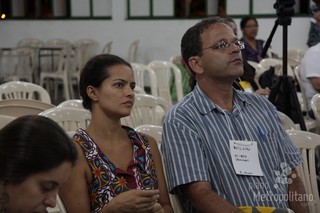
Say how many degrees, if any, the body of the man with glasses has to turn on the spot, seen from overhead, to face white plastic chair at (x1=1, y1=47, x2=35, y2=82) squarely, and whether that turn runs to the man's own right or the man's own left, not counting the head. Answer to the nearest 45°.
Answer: approximately 180°

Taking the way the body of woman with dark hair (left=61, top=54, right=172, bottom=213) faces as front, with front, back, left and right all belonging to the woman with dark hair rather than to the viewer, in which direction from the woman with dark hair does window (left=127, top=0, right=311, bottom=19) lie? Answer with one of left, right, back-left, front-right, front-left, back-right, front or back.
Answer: back-left

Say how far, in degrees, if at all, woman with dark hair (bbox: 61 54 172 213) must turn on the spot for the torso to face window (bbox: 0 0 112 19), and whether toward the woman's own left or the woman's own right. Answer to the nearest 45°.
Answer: approximately 135° to the woman's own left

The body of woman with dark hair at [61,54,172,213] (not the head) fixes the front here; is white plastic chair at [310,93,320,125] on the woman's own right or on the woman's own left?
on the woman's own left

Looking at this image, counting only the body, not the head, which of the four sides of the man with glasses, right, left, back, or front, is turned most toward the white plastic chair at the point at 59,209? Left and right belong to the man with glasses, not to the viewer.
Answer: right

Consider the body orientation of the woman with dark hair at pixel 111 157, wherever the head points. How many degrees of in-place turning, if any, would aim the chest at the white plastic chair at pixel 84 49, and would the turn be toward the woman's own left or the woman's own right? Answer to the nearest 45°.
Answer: approximately 135° to the woman's own left

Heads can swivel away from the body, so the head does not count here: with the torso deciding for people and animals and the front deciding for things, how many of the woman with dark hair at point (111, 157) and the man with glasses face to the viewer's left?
0

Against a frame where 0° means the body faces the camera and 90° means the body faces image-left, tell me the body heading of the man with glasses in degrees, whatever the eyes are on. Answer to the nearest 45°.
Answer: approximately 315°

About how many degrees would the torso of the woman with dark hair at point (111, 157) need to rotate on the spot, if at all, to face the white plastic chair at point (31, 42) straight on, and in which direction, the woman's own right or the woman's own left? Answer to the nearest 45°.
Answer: approximately 135° to the woman's own left

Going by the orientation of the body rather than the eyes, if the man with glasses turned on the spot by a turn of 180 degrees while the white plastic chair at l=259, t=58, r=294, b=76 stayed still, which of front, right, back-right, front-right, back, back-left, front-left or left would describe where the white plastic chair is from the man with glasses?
front-right

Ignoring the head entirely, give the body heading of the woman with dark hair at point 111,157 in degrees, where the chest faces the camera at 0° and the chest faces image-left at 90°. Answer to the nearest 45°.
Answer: approximately 315°
